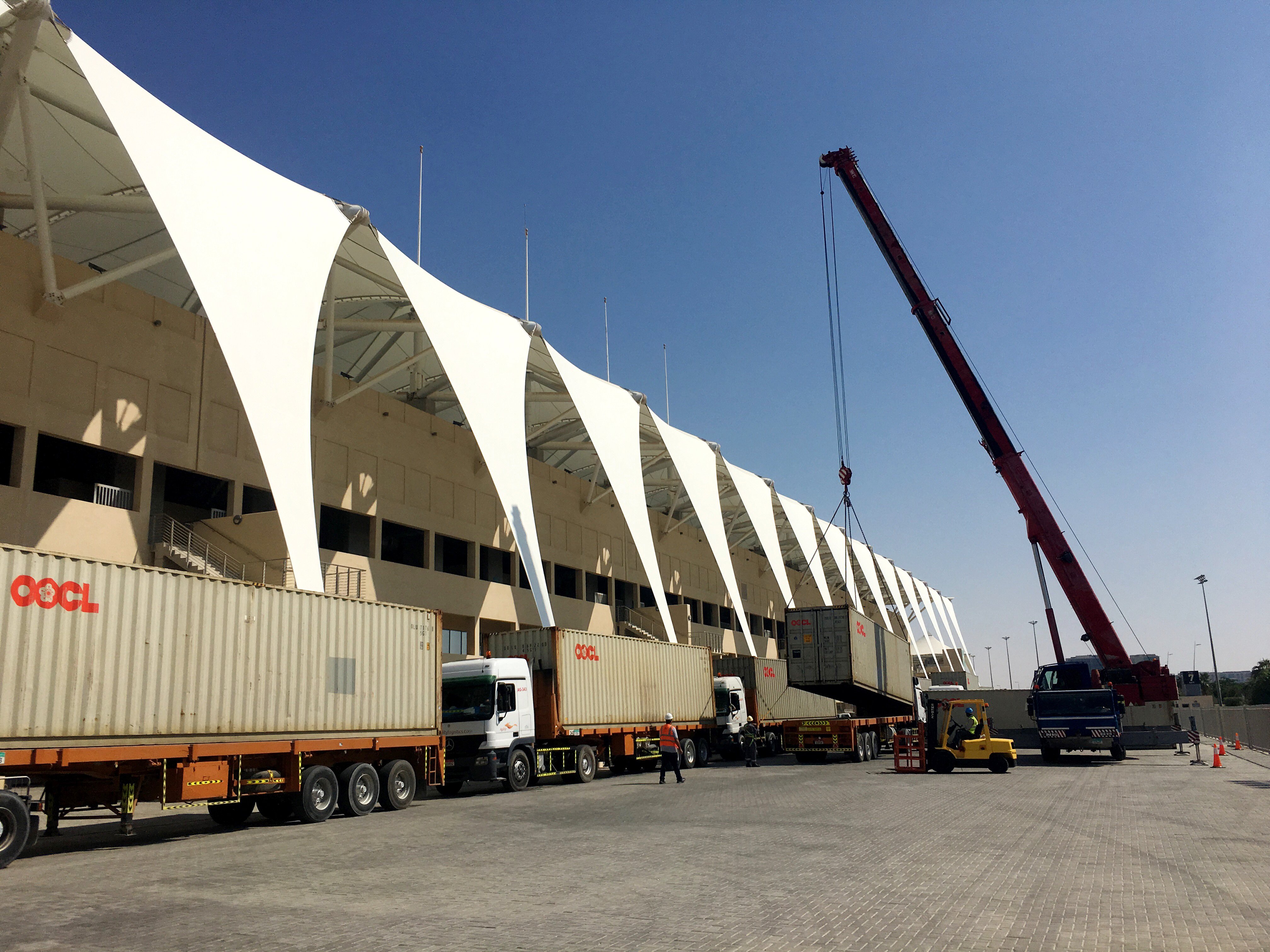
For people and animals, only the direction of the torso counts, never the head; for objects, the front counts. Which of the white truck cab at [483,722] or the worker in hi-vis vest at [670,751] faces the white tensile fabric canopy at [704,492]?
the worker in hi-vis vest

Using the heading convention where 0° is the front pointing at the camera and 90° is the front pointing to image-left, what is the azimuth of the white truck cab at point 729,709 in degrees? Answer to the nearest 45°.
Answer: approximately 45°

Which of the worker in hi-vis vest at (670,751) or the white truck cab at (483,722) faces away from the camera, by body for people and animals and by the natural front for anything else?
the worker in hi-vis vest

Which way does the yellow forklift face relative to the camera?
to the viewer's left

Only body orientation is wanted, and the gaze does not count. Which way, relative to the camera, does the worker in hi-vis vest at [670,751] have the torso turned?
away from the camera

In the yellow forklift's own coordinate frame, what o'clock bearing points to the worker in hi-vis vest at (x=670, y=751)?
The worker in hi-vis vest is roughly at 11 o'clock from the yellow forklift.
